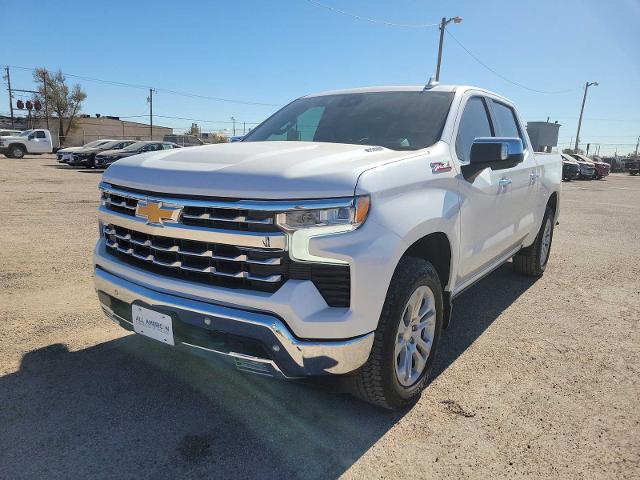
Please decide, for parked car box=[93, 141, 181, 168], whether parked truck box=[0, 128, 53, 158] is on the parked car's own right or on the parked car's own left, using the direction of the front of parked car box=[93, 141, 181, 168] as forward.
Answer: on the parked car's own right

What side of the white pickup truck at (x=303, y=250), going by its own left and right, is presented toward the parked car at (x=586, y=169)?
back

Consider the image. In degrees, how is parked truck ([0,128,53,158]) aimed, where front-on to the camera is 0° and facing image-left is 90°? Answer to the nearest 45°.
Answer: approximately 45°

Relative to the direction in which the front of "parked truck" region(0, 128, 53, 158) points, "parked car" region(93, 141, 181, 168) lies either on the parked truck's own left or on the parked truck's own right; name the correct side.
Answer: on the parked truck's own left

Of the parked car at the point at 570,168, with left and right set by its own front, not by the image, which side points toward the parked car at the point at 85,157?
right

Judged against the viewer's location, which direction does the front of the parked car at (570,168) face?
facing the viewer and to the right of the viewer

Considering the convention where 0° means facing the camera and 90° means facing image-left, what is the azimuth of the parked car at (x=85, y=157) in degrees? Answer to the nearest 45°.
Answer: approximately 45°

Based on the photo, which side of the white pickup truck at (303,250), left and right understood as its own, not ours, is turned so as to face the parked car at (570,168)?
back

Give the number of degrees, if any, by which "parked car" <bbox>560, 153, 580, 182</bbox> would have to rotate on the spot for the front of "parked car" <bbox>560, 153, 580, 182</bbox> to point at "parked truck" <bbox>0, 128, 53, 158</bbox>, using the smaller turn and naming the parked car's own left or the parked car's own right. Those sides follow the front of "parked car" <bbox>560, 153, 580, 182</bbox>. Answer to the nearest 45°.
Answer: approximately 90° to the parked car's own right

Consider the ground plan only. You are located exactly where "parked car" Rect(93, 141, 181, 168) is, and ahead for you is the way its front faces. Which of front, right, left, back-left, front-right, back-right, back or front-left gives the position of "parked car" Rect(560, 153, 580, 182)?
back-left
